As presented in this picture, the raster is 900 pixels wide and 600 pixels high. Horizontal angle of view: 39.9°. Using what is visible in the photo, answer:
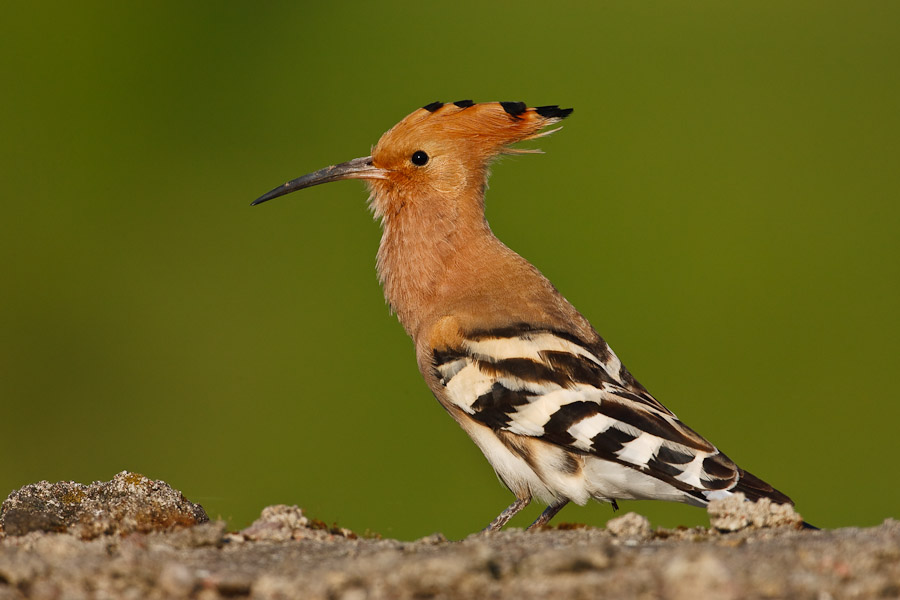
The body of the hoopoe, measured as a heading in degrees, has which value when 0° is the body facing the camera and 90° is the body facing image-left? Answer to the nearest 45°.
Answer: approximately 90°

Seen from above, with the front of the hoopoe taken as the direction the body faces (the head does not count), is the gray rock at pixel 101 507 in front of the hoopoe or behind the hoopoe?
in front

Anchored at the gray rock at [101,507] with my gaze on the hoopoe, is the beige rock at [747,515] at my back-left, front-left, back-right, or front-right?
front-right
